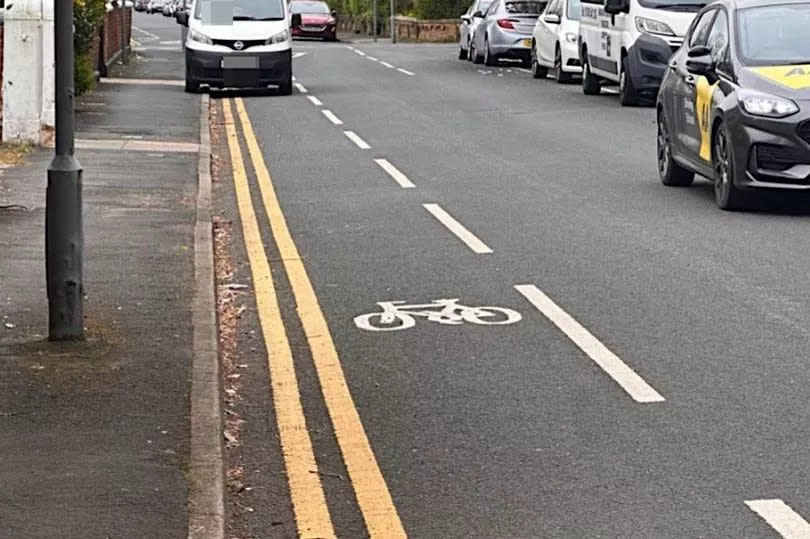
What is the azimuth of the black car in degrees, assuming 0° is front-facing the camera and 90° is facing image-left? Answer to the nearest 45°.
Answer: approximately 315°

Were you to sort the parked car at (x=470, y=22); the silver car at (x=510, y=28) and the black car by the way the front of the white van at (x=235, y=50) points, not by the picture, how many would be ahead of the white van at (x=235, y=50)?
1

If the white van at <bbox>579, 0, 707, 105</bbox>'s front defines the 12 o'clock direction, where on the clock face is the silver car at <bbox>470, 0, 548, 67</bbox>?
The silver car is roughly at 7 o'clock from the white van.

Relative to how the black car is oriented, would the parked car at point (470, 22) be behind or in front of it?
behind

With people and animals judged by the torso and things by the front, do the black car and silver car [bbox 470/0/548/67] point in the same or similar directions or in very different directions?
very different directions

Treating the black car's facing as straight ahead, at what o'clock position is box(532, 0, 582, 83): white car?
The white car is roughly at 7 o'clock from the black car.

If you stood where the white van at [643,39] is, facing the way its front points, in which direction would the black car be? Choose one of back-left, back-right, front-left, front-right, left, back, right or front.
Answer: front-right

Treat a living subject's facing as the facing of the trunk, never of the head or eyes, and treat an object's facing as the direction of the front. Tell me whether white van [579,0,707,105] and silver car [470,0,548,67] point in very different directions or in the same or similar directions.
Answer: very different directions

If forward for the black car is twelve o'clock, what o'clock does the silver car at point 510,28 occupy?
The silver car is roughly at 7 o'clock from the black car.

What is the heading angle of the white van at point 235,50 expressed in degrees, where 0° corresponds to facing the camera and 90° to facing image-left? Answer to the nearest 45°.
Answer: approximately 0°

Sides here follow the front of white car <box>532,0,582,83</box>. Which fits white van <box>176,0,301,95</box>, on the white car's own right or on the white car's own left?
on the white car's own right

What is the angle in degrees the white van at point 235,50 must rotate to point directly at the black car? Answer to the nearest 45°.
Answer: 0° — it already faces it

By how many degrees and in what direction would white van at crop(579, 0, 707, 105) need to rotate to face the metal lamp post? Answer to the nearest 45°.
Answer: approximately 45° to its right

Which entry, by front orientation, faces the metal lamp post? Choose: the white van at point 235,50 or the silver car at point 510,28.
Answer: the white van

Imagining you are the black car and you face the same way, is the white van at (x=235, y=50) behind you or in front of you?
behind

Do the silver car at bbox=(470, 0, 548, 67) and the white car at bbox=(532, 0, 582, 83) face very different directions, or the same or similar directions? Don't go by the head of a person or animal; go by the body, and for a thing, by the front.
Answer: very different directions

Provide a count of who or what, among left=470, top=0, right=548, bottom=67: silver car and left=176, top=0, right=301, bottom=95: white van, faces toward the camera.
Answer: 1

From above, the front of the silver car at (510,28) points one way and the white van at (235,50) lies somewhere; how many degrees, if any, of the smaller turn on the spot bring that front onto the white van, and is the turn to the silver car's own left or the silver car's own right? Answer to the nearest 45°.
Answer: approximately 135° to the silver car's own left

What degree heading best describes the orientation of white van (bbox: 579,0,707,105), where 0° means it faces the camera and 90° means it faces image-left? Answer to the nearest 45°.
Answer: approximately 315°
